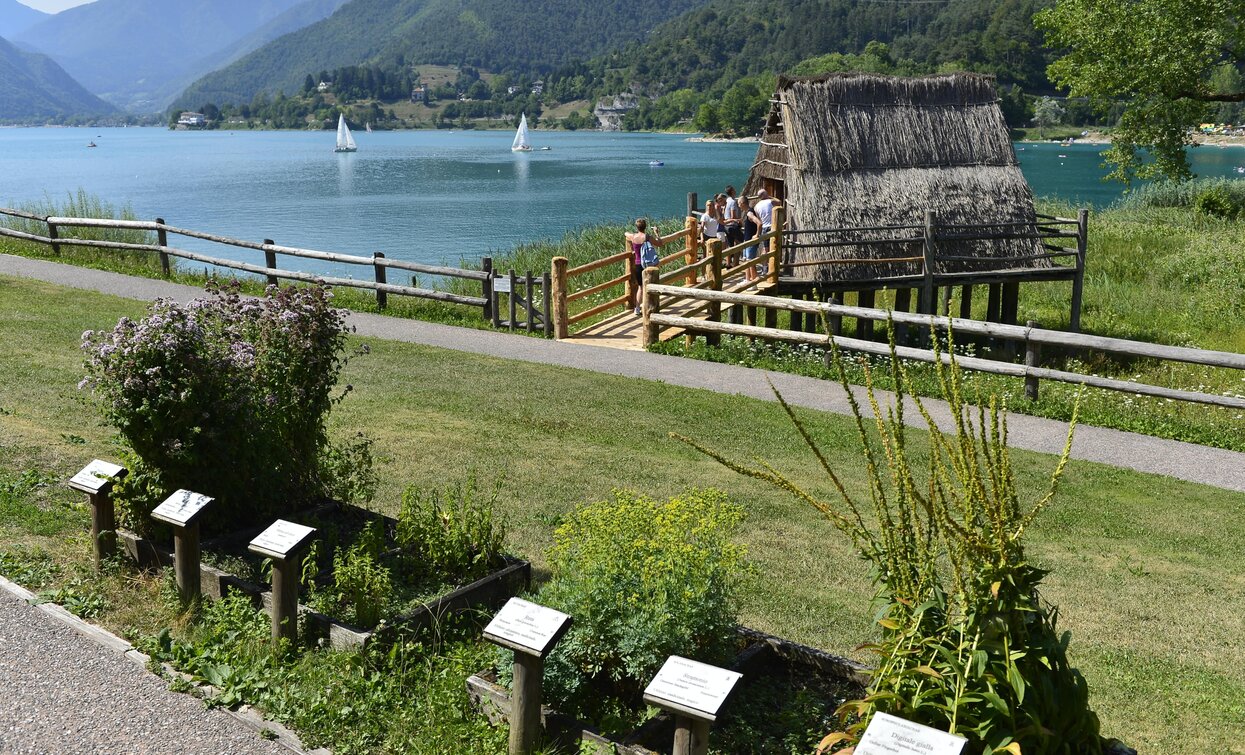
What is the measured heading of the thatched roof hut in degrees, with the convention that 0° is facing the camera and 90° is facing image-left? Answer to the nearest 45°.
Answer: approximately 90°

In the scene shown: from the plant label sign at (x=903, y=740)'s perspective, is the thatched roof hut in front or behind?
behind

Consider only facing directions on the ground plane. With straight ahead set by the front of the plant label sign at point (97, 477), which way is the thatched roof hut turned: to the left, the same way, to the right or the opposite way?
to the right

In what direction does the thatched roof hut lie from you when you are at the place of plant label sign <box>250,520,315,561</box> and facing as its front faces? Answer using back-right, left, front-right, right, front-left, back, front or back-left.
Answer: back

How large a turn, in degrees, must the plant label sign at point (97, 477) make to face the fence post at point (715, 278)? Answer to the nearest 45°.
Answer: approximately 180°

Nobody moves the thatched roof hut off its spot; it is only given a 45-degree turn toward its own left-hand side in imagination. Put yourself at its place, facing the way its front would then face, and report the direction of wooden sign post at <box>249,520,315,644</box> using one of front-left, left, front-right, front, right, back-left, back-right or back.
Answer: front-left

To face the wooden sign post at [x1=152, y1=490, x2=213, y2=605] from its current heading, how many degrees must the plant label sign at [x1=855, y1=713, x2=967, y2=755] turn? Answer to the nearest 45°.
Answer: approximately 90° to its right

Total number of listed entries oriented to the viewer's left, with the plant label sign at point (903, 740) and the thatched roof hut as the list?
1

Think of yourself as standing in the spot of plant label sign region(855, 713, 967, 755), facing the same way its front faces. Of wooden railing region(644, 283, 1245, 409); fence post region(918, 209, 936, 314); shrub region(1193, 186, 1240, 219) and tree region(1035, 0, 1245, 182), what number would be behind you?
4

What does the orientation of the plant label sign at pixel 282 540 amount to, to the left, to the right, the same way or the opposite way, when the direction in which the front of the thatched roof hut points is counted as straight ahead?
to the left

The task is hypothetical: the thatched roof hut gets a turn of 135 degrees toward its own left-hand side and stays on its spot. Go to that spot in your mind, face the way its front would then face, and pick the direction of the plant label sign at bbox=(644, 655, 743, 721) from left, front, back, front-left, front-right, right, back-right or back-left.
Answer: front-right

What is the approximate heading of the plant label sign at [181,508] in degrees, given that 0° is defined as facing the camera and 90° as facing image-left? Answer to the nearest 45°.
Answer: approximately 45°

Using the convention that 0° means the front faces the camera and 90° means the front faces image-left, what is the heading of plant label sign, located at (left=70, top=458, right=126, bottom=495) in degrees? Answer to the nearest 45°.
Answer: approximately 45°

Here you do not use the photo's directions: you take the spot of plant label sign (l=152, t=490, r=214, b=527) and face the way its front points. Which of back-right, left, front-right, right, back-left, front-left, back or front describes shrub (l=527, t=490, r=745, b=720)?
left
